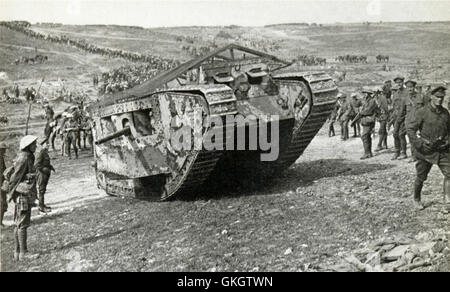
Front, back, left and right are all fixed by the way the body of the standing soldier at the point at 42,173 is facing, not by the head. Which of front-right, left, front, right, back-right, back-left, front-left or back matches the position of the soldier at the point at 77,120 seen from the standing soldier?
left

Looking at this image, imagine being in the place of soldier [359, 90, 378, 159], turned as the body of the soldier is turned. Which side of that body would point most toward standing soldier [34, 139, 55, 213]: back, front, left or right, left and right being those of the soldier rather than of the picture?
front

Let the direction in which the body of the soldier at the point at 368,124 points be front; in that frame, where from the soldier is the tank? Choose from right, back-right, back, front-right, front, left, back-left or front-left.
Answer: front

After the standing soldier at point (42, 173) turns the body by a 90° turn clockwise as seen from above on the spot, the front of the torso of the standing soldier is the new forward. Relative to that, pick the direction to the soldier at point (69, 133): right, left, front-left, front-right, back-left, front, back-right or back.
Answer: back

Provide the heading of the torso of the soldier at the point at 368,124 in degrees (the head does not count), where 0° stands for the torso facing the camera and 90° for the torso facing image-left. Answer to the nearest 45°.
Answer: approximately 45°

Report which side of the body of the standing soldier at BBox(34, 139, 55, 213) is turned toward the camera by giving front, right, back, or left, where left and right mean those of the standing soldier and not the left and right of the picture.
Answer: right

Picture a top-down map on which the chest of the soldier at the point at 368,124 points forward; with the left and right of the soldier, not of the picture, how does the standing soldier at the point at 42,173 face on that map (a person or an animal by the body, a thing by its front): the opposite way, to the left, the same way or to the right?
the opposite way

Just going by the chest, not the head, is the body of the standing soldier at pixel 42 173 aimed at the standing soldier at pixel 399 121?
yes

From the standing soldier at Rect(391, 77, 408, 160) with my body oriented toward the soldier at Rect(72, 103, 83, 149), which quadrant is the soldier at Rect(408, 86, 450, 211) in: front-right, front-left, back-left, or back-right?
back-left
